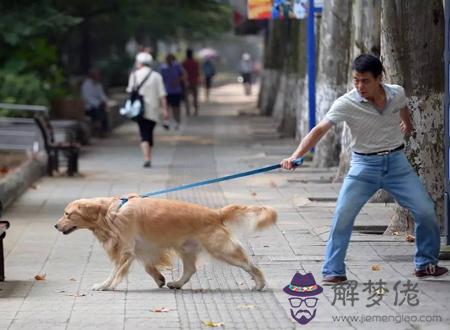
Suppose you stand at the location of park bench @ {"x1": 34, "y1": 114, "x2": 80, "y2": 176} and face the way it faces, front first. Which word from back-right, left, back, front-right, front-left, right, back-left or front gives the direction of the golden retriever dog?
right

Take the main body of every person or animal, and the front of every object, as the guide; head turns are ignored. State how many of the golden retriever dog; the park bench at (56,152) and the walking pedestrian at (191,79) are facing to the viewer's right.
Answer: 1

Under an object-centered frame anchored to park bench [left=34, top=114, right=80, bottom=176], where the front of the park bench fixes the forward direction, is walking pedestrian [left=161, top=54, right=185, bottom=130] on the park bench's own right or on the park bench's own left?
on the park bench's own left

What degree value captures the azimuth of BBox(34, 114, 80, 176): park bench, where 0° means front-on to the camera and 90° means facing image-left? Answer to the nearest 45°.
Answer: approximately 270°

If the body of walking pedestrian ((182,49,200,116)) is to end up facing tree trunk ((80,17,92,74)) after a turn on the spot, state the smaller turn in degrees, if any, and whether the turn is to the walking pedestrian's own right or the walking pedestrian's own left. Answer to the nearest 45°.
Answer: approximately 90° to the walking pedestrian's own left

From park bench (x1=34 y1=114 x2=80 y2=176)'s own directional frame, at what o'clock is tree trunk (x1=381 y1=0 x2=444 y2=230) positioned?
The tree trunk is roughly at 2 o'clock from the park bench.

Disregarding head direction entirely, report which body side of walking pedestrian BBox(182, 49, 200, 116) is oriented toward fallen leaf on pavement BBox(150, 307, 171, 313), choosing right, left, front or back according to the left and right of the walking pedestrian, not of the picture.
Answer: back

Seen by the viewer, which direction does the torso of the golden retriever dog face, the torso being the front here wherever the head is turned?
to the viewer's left

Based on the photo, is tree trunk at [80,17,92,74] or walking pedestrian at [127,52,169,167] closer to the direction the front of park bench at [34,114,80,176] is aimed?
the walking pedestrian

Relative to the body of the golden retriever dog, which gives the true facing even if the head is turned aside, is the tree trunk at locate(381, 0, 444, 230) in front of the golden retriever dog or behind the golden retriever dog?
behind

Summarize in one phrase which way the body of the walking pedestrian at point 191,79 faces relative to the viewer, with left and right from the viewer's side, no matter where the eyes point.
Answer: facing away from the viewer

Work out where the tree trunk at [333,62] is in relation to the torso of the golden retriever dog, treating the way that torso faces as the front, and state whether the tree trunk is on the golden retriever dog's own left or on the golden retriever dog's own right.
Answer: on the golden retriever dog's own right

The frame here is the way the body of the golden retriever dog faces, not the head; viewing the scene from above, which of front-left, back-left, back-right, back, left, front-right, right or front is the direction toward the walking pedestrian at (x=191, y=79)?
right
